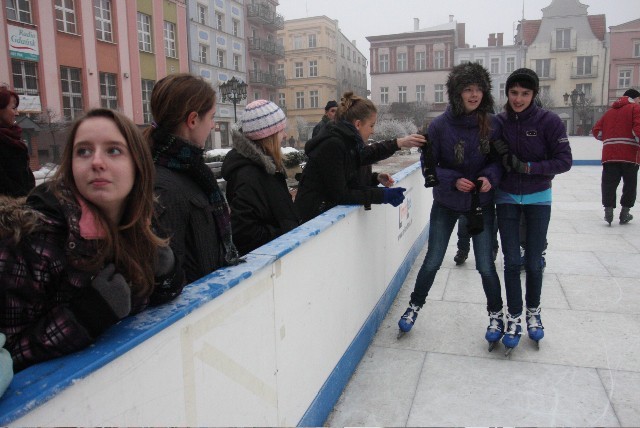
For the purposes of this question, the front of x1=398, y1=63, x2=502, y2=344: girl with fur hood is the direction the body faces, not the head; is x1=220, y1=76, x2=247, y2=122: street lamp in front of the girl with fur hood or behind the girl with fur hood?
behind

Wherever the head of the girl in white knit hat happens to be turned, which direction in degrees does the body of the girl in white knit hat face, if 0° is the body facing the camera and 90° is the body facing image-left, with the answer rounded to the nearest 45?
approximately 270°

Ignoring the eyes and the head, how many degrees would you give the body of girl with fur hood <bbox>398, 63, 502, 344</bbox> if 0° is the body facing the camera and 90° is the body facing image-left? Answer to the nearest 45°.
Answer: approximately 0°

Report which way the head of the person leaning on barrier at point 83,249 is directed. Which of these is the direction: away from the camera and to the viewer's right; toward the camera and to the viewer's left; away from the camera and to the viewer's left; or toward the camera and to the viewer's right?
toward the camera and to the viewer's right

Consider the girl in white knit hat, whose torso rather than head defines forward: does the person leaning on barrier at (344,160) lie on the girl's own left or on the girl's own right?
on the girl's own left

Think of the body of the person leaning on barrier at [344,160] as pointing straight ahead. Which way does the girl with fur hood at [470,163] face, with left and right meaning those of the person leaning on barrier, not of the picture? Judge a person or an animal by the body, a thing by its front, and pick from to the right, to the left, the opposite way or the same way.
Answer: to the right

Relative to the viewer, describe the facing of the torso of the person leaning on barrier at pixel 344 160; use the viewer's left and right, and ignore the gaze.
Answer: facing to the right of the viewer

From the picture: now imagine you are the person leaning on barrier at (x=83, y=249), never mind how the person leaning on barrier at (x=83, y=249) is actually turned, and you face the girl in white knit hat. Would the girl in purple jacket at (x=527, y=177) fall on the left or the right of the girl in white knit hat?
right
